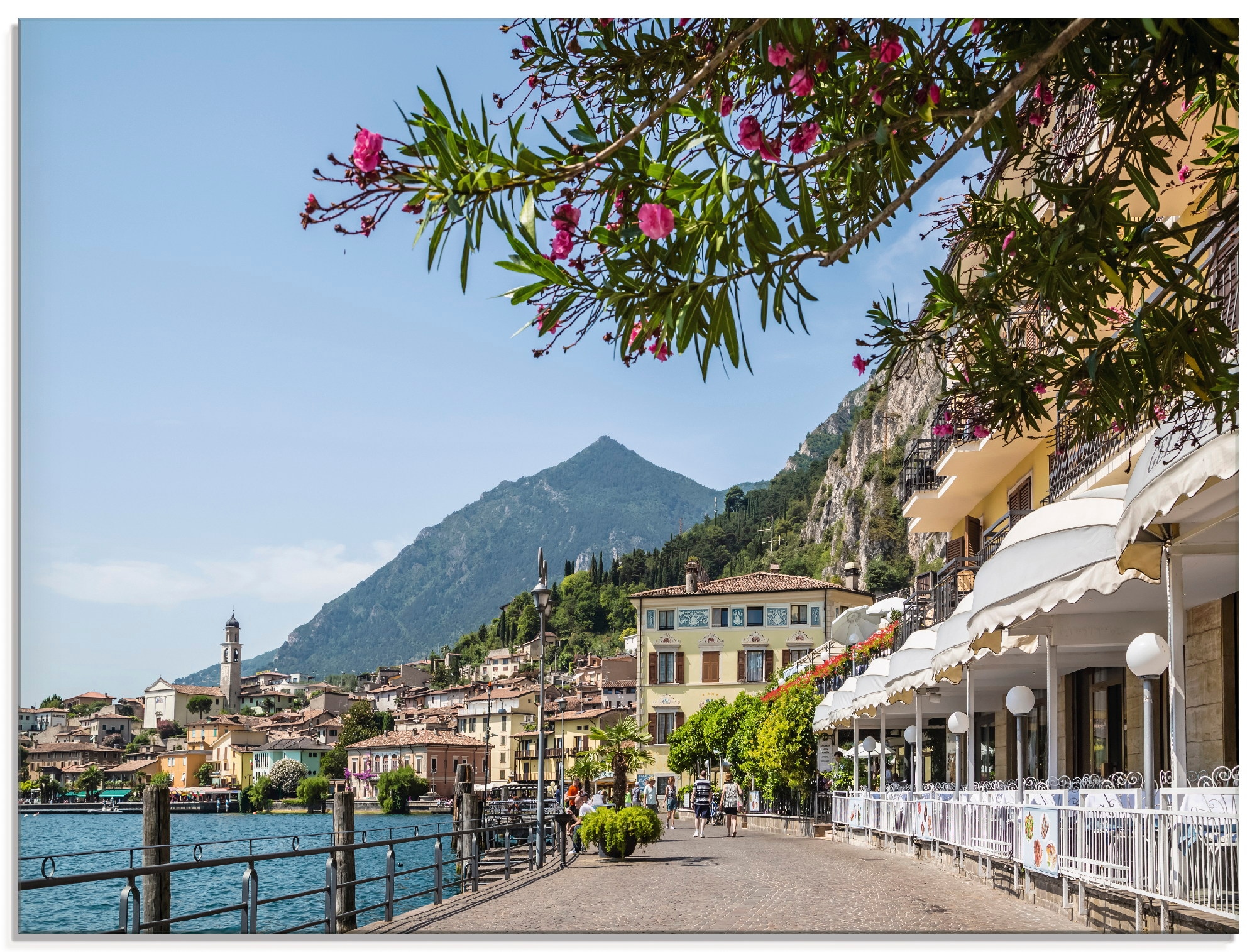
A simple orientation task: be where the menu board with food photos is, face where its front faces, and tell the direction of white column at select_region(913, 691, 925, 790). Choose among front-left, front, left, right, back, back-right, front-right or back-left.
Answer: back-right

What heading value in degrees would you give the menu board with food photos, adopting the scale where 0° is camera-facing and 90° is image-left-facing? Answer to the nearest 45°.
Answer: approximately 45°

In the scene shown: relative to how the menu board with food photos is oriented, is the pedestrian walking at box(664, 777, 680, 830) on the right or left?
on its right
